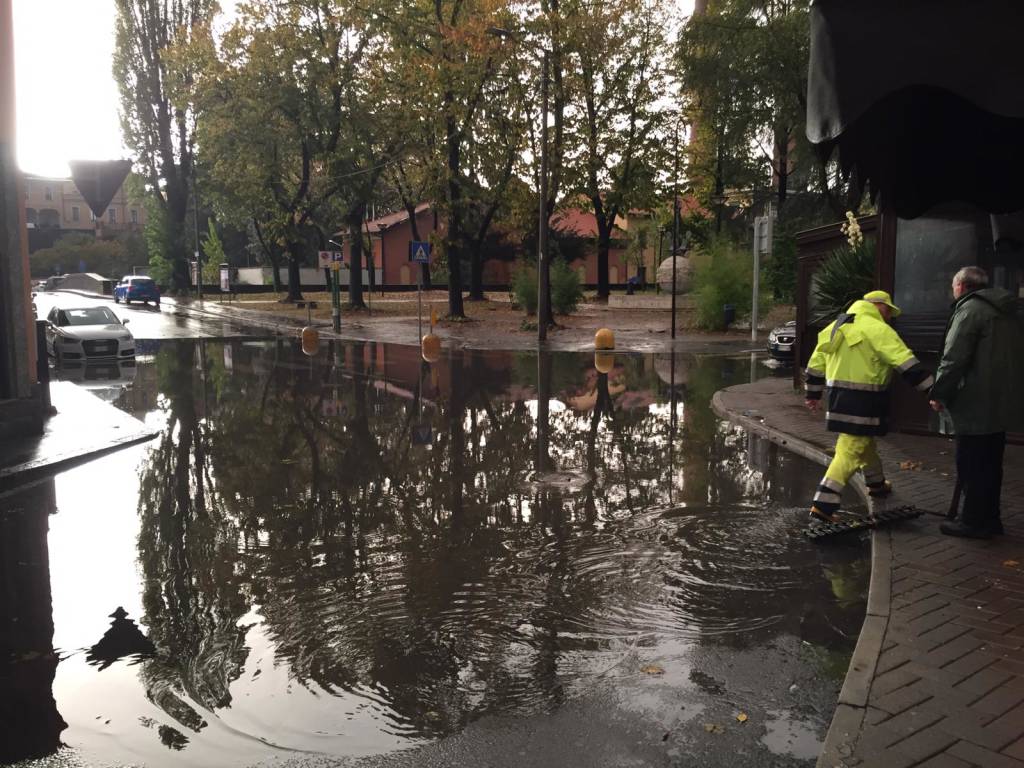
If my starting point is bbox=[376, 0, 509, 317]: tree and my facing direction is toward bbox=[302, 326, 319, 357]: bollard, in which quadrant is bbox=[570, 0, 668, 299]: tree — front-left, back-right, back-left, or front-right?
back-left

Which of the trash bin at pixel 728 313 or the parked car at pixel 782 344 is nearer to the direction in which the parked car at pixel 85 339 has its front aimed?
the parked car

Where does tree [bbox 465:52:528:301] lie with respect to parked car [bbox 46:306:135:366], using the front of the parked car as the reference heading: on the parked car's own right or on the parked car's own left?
on the parked car's own left

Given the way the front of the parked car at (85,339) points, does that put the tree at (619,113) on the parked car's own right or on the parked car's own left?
on the parked car's own left

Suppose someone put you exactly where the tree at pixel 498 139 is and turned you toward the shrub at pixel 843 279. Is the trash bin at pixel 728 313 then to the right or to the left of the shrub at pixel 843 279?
left

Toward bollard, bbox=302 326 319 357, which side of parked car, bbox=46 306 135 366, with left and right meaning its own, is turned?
left

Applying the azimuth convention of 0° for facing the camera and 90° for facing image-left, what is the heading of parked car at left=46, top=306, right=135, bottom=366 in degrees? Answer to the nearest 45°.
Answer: approximately 315°
